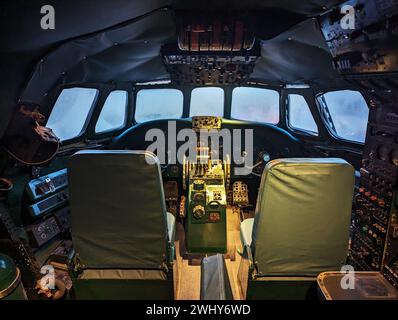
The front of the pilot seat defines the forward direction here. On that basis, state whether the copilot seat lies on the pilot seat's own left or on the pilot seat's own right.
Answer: on the pilot seat's own right

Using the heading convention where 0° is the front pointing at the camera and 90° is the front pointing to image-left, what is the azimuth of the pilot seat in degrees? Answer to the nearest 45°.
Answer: approximately 180°
